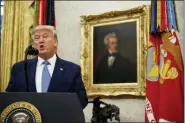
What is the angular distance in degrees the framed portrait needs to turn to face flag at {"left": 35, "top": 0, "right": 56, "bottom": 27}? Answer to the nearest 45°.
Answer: approximately 45° to its right

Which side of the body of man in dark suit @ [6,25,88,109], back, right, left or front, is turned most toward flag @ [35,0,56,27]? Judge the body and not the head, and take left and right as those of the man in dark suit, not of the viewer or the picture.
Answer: back

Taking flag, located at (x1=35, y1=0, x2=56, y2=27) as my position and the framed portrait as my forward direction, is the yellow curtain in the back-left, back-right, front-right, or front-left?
back-left

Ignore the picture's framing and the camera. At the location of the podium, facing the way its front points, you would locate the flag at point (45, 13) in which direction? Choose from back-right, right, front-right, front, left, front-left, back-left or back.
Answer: back

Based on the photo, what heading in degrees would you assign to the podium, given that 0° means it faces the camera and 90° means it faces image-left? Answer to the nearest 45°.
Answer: approximately 0°

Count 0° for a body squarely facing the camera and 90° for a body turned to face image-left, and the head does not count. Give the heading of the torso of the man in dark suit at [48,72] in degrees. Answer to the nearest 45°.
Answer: approximately 0°

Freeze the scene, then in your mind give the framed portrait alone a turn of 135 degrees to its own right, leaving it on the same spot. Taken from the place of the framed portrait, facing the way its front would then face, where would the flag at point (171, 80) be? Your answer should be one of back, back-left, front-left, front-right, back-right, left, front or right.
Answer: back-right

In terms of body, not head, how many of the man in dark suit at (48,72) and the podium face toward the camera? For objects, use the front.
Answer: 2
